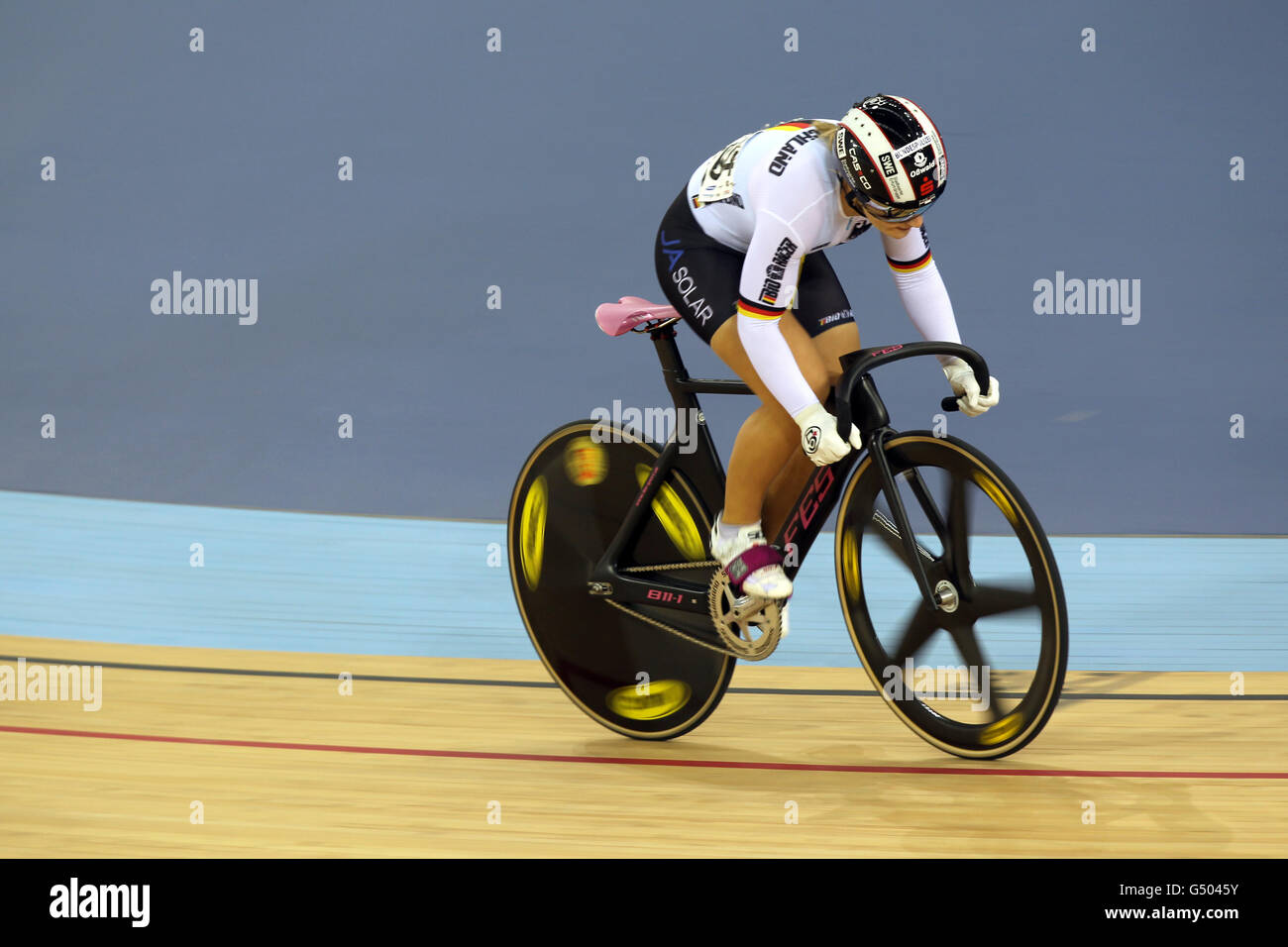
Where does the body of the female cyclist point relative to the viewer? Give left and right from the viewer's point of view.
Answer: facing the viewer and to the right of the viewer

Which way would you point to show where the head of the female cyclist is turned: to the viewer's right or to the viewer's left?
to the viewer's right
